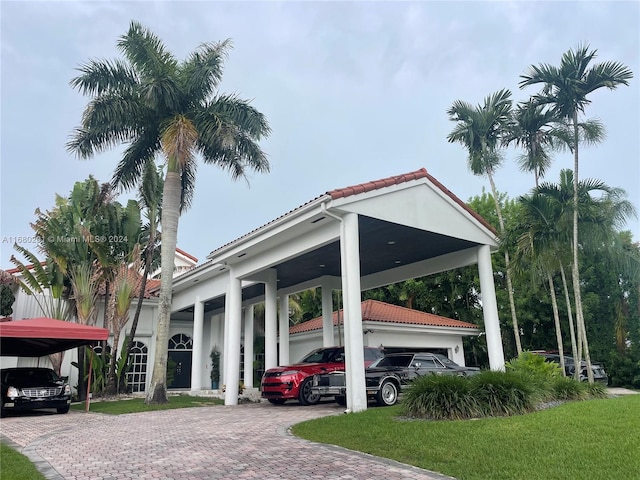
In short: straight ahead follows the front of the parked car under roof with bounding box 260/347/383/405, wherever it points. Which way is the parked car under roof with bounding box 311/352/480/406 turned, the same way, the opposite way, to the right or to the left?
the same way

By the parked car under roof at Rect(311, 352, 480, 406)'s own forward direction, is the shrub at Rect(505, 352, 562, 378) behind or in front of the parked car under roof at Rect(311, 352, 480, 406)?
behind

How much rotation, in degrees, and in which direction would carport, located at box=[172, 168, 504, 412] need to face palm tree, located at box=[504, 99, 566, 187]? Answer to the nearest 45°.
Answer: approximately 90° to its left

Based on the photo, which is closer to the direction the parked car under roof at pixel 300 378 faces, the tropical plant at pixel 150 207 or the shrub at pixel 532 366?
the tropical plant

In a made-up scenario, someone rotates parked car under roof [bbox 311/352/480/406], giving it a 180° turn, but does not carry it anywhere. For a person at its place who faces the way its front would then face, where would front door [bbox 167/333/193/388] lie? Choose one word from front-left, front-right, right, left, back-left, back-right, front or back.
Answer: left

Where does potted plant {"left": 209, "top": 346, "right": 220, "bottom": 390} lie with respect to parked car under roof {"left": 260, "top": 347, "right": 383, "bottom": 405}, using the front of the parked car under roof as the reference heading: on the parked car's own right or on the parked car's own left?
on the parked car's own right

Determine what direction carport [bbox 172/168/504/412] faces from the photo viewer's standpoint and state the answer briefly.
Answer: facing the viewer and to the right of the viewer

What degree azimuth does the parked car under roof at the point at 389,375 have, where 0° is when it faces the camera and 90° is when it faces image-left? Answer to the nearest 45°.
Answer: approximately 45°

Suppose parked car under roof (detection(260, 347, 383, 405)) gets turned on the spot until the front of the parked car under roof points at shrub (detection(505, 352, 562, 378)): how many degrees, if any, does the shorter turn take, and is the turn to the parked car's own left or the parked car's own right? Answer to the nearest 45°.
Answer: approximately 135° to the parked car's own left

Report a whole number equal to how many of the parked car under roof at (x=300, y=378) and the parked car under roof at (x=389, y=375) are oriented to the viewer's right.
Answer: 0

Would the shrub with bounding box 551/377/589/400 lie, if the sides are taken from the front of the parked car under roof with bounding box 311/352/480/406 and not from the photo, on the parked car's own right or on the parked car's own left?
on the parked car's own left

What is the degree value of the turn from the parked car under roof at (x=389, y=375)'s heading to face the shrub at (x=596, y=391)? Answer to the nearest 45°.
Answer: approximately 135° to its left

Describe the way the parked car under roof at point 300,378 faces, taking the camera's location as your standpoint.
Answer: facing the viewer and to the left of the viewer

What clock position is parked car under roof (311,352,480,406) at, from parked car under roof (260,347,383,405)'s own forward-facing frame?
parked car under roof (311,352,480,406) is roughly at 8 o'clock from parked car under roof (260,347,383,405).
